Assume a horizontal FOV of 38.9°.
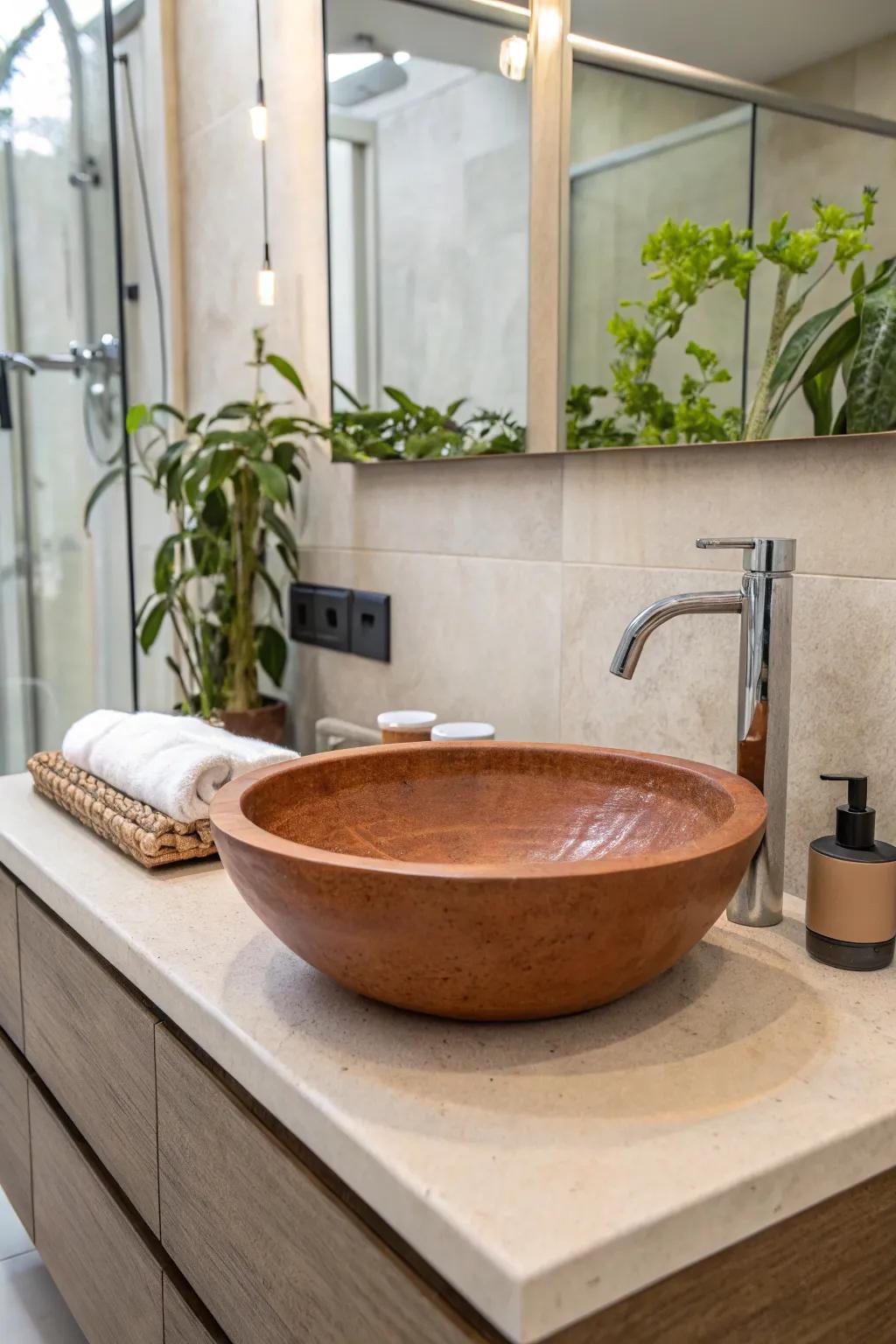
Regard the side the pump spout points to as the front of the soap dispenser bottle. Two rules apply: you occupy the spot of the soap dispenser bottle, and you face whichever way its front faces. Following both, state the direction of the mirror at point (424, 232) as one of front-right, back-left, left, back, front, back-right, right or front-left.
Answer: front-right

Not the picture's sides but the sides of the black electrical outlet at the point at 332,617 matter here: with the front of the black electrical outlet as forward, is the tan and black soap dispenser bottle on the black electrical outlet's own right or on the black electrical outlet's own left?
on the black electrical outlet's own left

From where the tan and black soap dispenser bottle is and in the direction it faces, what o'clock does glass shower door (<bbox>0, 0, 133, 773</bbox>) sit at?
The glass shower door is roughly at 1 o'clock from the tan and black soap dispenser bottle.

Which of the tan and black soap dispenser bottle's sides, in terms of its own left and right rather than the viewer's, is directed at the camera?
left

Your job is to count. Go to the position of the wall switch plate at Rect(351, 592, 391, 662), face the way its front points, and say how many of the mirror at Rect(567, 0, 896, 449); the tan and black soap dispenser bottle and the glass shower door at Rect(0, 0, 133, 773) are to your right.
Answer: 1

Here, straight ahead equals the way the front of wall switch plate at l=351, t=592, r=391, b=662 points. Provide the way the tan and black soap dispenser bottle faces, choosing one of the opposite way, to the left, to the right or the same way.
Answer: to the right

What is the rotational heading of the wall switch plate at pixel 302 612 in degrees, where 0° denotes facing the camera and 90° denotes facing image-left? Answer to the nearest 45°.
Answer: approximately 45°
